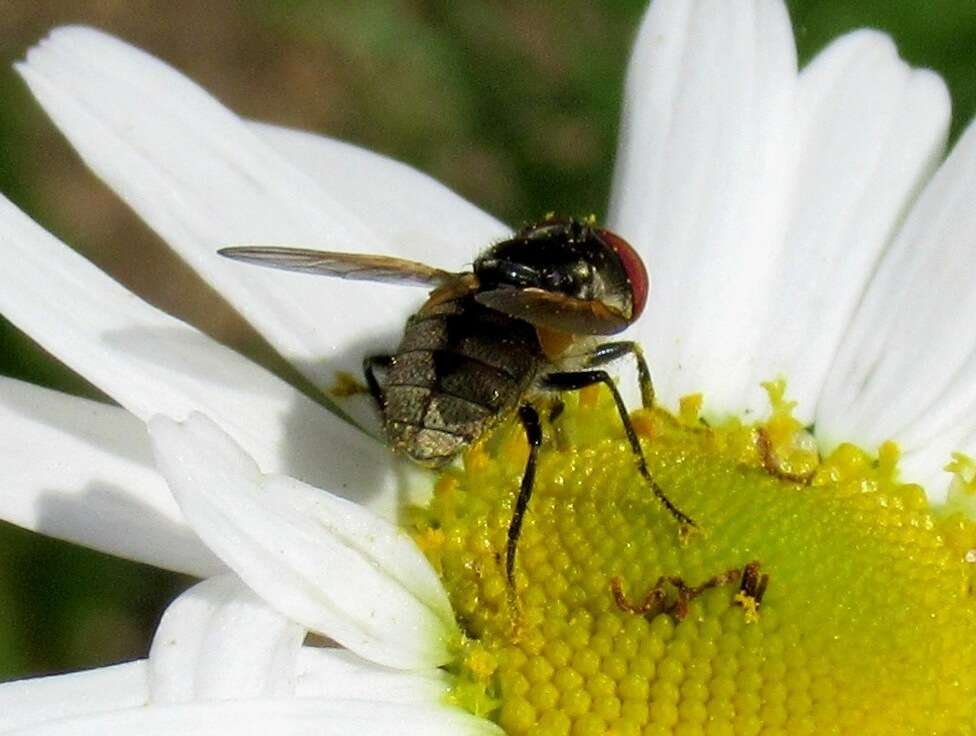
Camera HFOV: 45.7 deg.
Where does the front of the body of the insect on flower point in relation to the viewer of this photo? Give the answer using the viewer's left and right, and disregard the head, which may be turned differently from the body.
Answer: facing away from the viewer and to the right of the viewer
